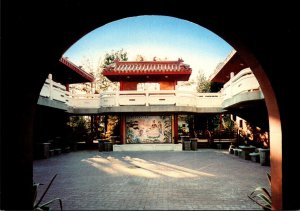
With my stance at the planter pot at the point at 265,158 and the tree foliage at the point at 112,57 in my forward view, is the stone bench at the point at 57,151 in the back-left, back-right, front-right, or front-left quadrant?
front-left

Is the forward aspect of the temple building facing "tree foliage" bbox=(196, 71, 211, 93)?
no

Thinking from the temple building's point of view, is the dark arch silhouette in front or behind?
in front

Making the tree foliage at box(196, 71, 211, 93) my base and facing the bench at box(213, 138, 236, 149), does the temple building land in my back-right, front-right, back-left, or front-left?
front-right

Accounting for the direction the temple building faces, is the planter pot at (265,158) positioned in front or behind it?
in front

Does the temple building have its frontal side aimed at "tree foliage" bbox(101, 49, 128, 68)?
no

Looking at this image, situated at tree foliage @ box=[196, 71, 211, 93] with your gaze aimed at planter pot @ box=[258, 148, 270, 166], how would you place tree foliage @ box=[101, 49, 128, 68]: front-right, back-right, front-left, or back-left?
back-right

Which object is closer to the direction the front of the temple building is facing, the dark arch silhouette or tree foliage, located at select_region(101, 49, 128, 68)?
the dark arch silhouette

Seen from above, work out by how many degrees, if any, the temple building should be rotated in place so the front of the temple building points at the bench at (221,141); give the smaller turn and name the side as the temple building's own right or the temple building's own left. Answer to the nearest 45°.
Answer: approximately 90° to the temple building's own left

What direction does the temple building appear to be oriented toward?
toward the camera

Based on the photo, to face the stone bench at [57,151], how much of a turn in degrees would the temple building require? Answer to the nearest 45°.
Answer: approximately 45° to its right

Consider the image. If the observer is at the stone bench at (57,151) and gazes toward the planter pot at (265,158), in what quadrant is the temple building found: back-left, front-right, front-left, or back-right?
front-left
